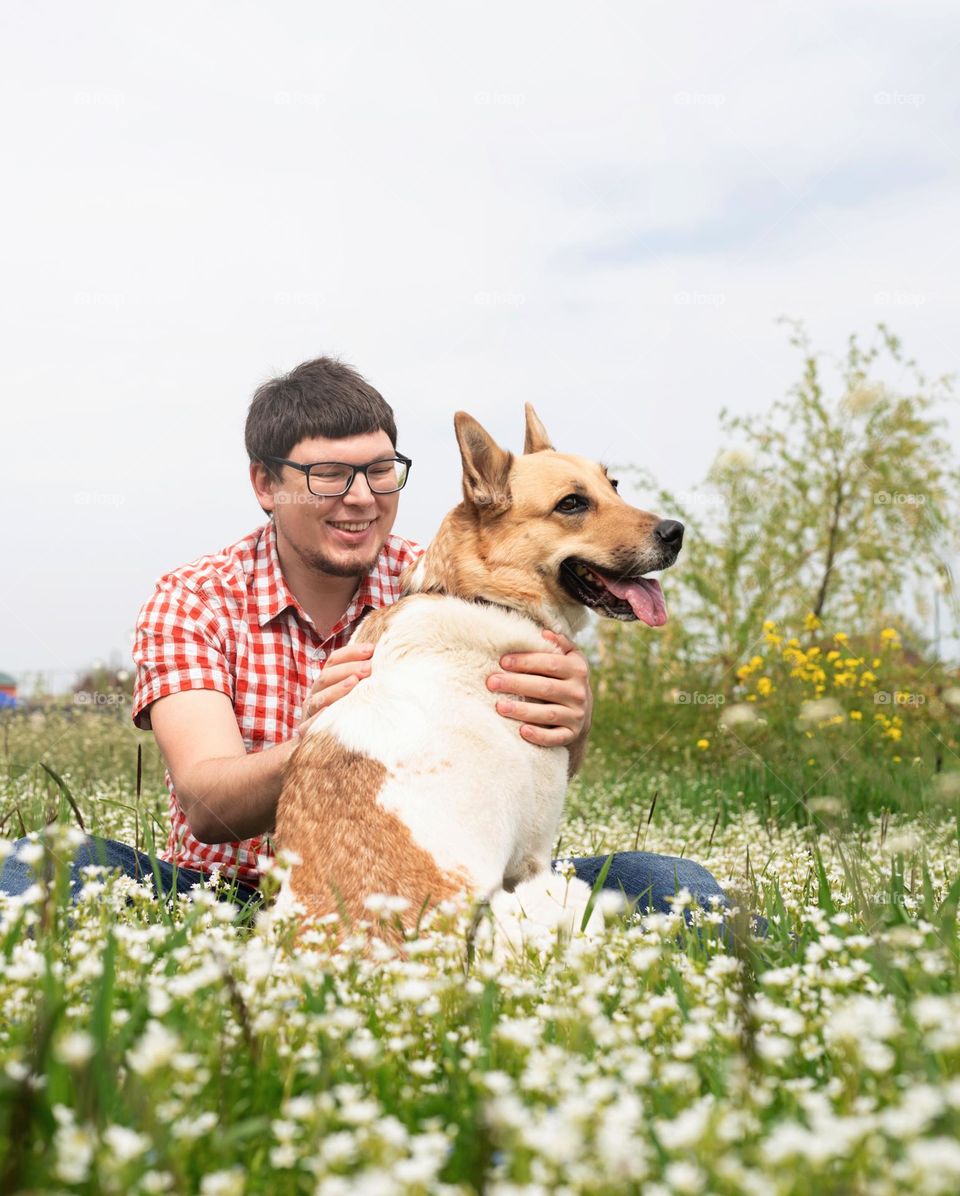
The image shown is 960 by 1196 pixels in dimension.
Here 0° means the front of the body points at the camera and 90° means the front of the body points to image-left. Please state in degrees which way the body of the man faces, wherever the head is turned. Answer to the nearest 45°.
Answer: approximately 315°

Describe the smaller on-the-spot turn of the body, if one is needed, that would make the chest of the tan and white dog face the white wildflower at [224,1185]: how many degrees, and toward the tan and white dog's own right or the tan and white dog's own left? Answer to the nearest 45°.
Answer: approximately 135° to the tan and white dog's own right

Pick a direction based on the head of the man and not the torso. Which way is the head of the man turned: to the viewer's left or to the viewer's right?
to the viewer's right

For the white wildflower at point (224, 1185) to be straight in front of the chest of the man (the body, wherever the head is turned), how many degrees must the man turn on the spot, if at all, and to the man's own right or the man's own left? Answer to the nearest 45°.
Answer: approximately 45° to the man's own right

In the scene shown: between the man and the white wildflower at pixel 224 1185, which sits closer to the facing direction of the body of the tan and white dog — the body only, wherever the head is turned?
the man

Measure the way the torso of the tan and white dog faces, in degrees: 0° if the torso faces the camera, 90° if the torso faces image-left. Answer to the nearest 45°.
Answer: approximately 225°
